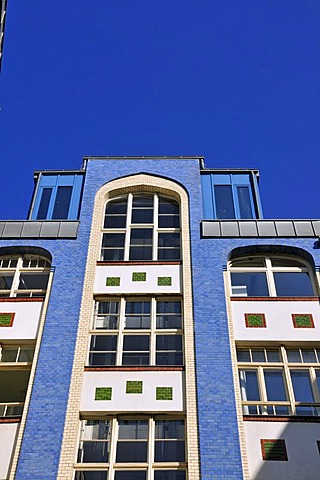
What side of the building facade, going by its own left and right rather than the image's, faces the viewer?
front
